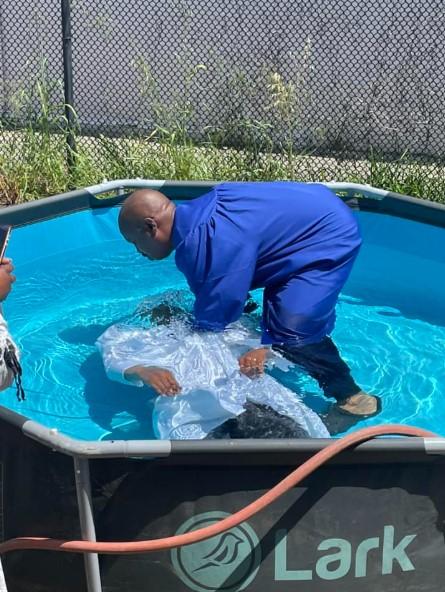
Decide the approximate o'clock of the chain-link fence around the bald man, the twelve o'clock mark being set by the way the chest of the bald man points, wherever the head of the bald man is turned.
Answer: The chain-link fence is roughly at 3 o'clock from the bald man.

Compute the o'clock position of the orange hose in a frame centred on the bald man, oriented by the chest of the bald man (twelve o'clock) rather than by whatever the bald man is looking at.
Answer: The orange hose is roughly at 9 o'clock from the bald man.

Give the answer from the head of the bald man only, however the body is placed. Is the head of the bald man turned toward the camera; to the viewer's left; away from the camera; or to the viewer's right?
to the viewer's left

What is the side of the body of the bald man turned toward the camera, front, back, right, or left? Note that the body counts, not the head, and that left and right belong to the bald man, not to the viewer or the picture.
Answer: left
